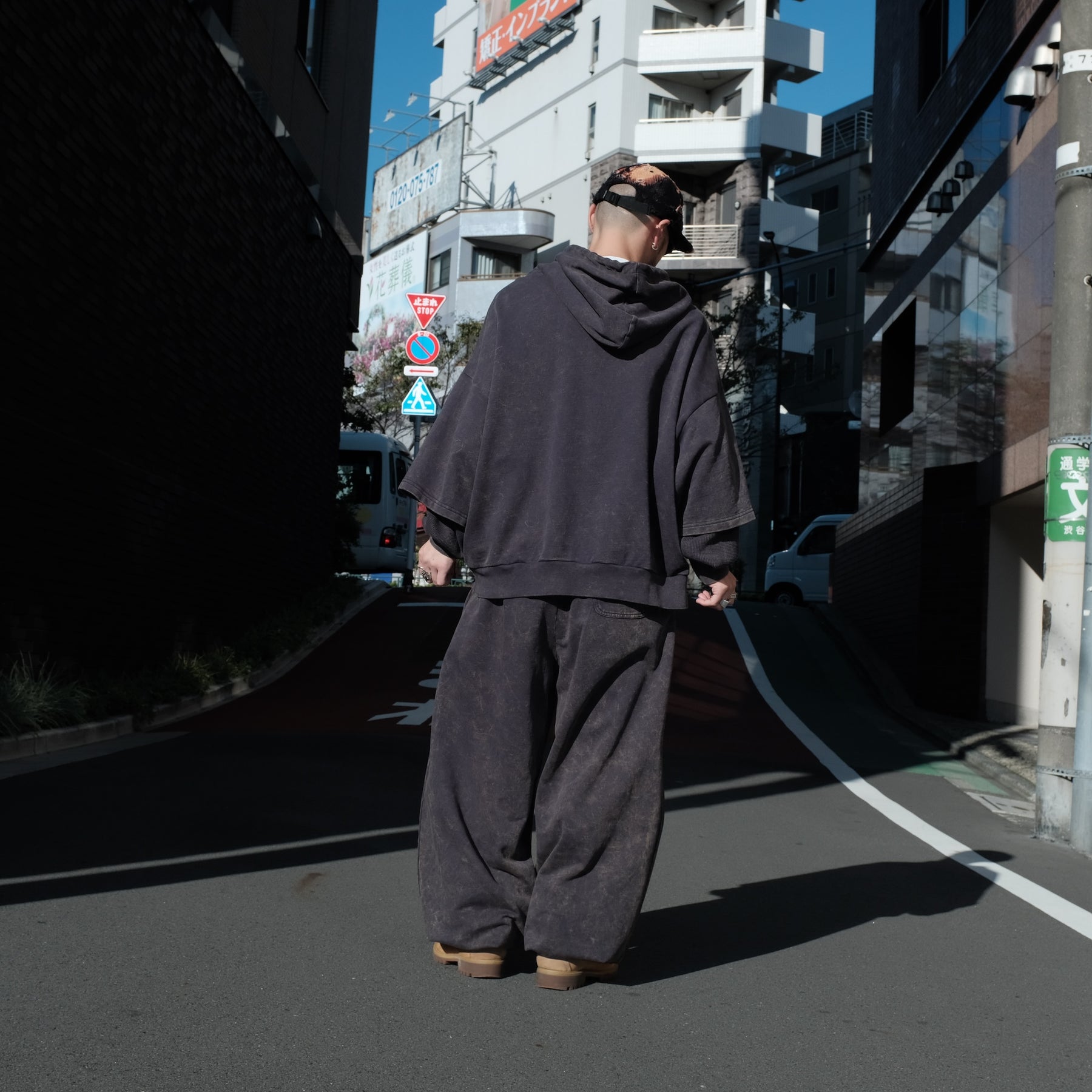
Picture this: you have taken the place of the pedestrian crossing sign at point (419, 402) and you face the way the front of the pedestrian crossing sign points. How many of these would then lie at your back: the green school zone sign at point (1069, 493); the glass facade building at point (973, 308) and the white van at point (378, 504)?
1

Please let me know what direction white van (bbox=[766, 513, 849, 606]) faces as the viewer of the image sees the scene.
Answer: facing to the left of the viewer

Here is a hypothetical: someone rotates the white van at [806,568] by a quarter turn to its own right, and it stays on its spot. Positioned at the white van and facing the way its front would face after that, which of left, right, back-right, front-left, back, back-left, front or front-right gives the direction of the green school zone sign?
back

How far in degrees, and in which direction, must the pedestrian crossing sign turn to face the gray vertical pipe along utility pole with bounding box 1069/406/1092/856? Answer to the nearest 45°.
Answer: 0° — it already faces it

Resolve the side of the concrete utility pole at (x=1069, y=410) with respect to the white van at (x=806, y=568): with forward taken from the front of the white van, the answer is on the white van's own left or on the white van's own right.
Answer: on the white van's own left

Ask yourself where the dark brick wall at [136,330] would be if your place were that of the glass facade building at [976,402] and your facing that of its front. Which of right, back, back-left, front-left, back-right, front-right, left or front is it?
front-left

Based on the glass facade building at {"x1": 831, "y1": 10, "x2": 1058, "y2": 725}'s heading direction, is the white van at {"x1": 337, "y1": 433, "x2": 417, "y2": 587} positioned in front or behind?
in front

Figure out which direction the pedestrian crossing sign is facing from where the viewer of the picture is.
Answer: facing the viewer

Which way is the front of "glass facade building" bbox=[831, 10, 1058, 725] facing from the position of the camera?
facing to the left of the viewer

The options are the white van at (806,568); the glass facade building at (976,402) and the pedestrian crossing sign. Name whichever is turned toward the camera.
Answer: the pedestrian crossing sign

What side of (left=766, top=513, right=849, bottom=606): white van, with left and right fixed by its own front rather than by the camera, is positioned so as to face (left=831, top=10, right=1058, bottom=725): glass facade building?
left
